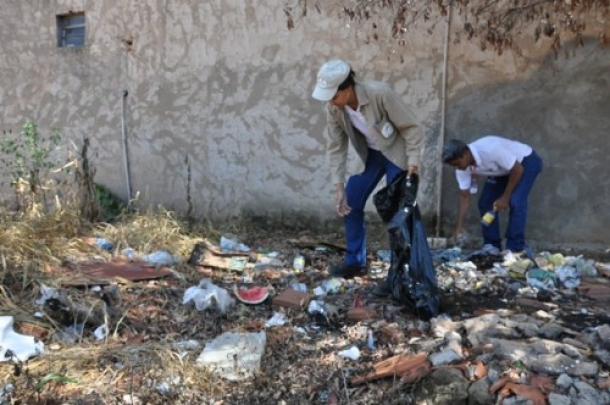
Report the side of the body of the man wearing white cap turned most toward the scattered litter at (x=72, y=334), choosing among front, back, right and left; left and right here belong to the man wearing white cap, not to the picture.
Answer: front

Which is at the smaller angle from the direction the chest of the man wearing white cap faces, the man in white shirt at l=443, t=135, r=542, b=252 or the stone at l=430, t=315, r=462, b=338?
the stone

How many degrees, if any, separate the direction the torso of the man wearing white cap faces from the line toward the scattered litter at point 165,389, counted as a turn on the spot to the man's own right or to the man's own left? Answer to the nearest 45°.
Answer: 0° — they already face it

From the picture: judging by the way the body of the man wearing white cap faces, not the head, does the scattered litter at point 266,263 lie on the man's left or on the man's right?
on the man's right

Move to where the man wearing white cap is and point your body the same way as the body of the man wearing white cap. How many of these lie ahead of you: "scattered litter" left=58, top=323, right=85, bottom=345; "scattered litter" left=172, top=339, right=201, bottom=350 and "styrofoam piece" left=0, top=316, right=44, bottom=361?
3

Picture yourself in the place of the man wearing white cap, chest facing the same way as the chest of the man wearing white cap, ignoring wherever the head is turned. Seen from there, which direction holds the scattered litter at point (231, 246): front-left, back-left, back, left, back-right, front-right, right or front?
right

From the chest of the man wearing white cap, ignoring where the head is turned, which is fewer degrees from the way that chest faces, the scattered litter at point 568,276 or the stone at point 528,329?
the stone

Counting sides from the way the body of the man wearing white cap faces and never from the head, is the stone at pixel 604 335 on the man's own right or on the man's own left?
on the man's own left

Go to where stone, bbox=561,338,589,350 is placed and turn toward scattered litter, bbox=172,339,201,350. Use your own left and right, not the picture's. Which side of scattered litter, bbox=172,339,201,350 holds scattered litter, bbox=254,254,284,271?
right

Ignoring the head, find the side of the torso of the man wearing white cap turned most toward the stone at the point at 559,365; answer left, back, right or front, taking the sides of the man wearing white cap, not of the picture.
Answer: left

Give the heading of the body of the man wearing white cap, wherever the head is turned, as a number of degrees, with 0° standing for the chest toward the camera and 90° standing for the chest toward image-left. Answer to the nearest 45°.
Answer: approximately 45°

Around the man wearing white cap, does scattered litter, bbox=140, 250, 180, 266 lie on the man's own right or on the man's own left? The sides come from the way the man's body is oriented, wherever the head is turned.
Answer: on the man's own right
